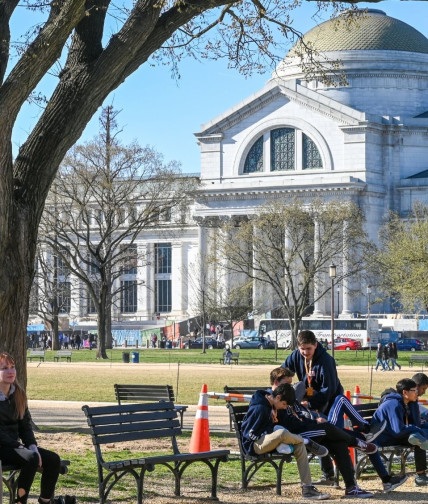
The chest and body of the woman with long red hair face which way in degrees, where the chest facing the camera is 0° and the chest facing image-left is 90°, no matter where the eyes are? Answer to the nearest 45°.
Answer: approximately 315°

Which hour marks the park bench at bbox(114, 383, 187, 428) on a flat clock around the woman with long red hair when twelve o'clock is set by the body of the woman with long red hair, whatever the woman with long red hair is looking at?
The park bench is roughly at 8 o'clock from the woman with long red hair.

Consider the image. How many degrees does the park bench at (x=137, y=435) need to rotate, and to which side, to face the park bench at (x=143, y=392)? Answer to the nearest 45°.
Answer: approximately 135° to its left
